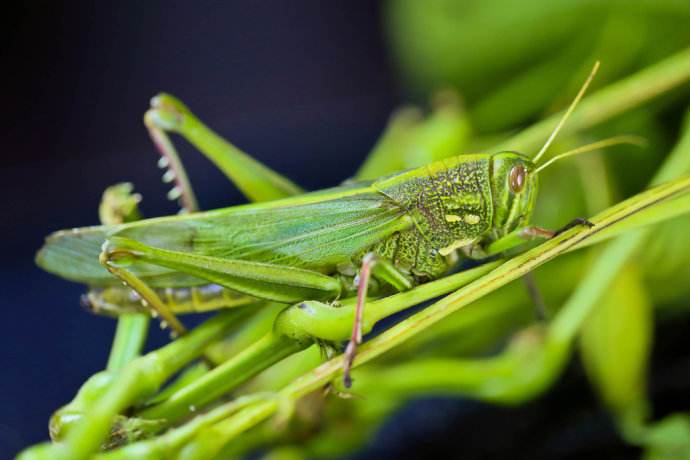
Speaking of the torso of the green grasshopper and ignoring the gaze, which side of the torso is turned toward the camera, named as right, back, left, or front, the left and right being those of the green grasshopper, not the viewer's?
right
